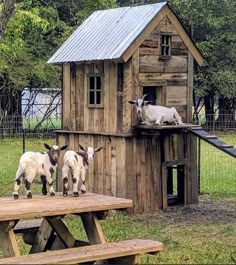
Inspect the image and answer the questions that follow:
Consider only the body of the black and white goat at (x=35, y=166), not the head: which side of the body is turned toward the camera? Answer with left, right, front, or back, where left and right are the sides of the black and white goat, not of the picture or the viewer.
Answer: right

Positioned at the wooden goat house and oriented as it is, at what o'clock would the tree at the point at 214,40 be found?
The tree is roughly at 8 o'clock from the wooden goat house.

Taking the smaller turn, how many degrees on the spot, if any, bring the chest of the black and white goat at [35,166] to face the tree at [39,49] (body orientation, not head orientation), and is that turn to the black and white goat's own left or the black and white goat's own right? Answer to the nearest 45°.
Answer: approximately 90° to the black and white goat's own left

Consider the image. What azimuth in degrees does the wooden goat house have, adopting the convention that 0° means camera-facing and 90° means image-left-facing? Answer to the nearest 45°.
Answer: approximately 315°

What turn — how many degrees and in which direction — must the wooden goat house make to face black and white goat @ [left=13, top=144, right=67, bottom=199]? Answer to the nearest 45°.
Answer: approximately 45° to its right

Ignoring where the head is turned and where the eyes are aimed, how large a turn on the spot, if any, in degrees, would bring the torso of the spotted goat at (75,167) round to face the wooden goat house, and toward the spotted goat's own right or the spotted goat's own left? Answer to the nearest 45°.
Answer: approximately 45° to the spotted goat's own left
